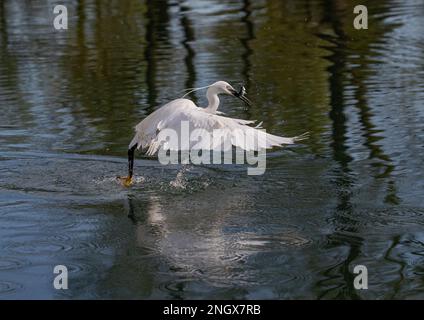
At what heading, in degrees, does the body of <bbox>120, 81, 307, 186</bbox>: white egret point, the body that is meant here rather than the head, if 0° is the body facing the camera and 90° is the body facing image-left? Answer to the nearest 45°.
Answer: approximately 270°
